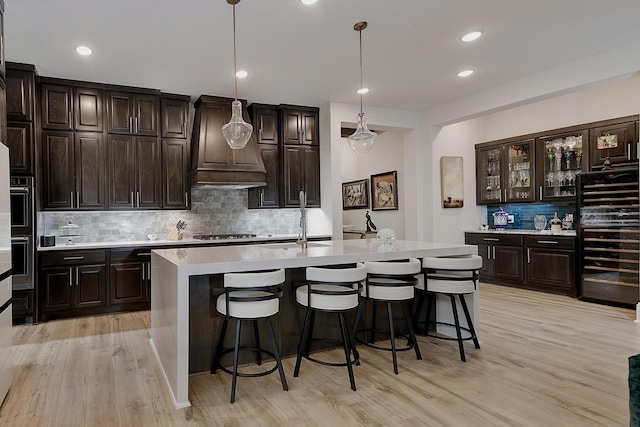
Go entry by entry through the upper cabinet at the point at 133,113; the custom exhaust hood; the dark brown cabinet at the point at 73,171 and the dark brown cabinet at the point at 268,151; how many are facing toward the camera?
4

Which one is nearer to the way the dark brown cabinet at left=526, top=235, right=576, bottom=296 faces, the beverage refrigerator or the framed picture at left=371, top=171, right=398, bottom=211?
the framed picture

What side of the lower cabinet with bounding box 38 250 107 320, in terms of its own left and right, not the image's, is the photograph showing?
front

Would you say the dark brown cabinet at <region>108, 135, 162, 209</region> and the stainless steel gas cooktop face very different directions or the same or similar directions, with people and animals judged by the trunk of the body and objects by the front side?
same or similar directions

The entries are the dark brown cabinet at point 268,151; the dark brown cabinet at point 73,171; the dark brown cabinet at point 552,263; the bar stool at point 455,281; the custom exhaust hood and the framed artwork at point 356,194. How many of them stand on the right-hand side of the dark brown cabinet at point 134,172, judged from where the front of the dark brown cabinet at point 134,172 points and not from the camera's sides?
1

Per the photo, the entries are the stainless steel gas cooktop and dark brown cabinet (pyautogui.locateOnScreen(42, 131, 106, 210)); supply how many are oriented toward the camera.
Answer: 2

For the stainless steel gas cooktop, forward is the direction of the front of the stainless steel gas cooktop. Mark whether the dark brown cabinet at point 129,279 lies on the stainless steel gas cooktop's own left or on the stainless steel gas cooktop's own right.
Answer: on the stainless steel gas cooktop's own right

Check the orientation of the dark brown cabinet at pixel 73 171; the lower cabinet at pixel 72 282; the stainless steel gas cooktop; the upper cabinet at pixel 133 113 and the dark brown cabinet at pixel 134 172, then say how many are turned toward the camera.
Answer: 5

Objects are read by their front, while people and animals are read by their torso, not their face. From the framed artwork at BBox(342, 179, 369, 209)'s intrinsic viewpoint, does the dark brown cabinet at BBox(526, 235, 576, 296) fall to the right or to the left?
on its left

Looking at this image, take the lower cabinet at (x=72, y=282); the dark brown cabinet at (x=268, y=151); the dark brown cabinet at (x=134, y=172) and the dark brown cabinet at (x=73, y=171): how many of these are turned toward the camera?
4

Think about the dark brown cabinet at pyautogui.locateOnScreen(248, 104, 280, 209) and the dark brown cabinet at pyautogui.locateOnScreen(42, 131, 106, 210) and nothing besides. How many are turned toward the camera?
2

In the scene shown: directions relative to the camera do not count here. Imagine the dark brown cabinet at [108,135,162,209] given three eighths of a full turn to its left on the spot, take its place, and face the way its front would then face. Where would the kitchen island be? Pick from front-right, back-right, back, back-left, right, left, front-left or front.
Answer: back-right

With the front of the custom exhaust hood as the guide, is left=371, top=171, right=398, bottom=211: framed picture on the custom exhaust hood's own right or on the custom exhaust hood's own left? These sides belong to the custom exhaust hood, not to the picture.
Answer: on the custom exhaust hood's own left

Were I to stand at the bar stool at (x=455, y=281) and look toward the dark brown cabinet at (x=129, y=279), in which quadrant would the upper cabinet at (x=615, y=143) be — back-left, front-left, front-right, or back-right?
back-right

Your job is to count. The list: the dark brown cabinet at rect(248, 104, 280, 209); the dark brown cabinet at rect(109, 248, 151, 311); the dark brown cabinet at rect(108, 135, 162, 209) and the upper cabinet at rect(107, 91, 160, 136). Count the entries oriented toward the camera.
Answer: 4

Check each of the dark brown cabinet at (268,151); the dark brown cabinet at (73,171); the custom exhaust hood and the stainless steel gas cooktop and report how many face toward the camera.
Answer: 4

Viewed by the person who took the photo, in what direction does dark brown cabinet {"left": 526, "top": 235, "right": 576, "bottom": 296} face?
facing the viewer and to the left of the viewer
